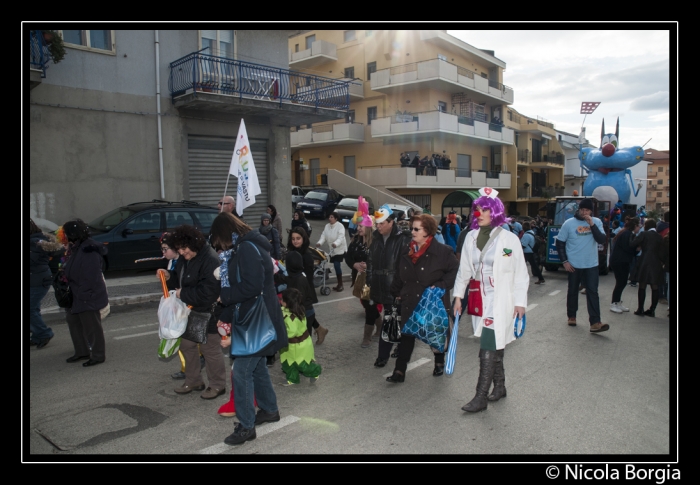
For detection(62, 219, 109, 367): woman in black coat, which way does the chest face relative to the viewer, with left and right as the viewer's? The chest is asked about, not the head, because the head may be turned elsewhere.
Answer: facing to the left of the viewer

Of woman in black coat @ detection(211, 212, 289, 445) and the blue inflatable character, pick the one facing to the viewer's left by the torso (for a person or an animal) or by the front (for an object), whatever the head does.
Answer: the woman in black coat

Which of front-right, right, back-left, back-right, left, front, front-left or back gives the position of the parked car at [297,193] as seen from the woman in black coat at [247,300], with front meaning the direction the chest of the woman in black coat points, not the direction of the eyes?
right

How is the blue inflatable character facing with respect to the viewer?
toward the camera

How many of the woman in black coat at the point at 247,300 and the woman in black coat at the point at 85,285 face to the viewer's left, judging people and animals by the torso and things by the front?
2

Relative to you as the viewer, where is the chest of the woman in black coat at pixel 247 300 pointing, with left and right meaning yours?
facing to the left of the viewer

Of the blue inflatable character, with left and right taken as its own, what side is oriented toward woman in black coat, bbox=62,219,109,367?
front

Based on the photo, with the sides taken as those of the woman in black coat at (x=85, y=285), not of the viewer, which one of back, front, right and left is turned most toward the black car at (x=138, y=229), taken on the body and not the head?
right

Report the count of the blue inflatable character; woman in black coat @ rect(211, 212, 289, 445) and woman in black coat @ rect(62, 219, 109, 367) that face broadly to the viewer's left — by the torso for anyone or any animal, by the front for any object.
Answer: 2

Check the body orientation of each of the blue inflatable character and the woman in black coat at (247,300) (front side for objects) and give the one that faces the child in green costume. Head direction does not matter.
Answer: the blue inflatable character

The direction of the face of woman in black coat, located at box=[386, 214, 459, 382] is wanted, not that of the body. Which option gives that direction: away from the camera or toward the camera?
toward the camera

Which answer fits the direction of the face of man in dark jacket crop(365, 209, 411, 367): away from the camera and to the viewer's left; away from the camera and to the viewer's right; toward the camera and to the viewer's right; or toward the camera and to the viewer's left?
toward the camera and to the viewer's left

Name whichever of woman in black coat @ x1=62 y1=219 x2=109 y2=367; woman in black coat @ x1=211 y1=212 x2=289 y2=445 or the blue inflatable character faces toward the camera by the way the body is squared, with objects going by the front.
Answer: the blue inflatable character

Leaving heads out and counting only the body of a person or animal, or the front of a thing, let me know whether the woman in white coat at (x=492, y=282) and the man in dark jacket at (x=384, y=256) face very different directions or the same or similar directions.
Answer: same or similar directions
